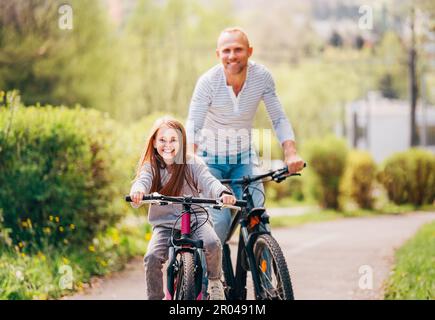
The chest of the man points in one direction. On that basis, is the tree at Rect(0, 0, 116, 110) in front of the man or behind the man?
behind

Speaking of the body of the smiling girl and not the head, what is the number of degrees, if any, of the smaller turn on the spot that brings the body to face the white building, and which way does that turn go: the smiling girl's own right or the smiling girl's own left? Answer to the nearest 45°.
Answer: approximately 180°

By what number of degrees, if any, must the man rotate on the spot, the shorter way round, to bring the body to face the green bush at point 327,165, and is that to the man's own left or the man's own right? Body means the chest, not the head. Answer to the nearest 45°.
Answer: approximately 180°

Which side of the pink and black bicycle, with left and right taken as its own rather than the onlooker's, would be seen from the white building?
back

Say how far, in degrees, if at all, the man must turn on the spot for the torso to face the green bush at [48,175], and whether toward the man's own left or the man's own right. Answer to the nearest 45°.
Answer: approximately 135° to the man's own right

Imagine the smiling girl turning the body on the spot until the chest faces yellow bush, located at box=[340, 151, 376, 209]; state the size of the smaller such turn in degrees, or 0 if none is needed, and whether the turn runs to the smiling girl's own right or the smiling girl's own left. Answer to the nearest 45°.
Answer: approximately 180°

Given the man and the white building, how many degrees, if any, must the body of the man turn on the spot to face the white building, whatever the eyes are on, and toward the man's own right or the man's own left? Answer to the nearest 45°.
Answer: approximately 180°

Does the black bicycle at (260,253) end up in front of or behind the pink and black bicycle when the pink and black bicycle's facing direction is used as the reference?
behind

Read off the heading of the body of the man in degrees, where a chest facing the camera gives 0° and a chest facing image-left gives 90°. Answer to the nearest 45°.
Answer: approximately 0°
